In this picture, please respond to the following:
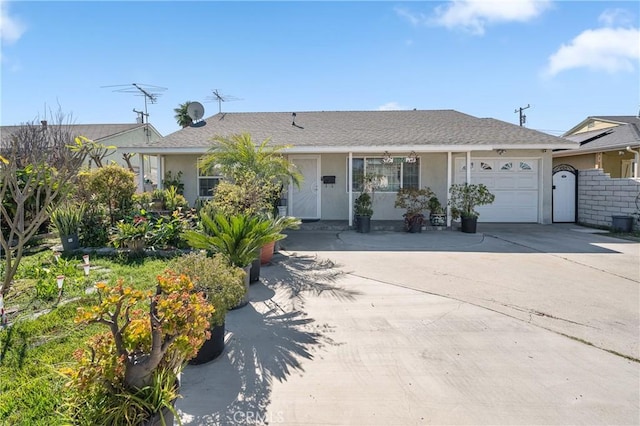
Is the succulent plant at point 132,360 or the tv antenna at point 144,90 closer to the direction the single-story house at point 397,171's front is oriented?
the succulent plant

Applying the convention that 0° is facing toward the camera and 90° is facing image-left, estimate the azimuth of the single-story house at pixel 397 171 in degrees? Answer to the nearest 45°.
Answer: approximately 0°

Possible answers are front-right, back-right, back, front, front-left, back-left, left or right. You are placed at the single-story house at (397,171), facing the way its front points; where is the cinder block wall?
left

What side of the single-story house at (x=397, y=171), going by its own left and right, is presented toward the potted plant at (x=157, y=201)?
right

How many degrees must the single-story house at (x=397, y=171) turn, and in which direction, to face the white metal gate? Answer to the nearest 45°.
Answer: approximately 90° to its left

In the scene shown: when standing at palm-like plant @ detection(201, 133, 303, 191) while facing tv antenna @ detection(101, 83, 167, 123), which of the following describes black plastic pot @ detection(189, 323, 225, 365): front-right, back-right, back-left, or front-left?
back-left

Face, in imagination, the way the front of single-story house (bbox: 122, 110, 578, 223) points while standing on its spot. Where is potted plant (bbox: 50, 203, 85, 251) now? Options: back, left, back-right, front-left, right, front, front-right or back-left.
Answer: front-right

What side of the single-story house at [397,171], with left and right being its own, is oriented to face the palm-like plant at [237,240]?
front

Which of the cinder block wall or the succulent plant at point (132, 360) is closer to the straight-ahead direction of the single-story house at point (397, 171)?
the succulent plant

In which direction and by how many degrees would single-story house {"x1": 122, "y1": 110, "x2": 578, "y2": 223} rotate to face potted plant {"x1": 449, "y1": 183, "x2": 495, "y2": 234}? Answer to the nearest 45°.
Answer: approximately 45° to its left

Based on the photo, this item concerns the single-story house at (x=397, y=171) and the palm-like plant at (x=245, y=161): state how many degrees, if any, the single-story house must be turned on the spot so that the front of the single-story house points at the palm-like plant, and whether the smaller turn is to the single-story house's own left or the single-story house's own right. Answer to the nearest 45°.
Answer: approximately 45° to the single-story house's own right
